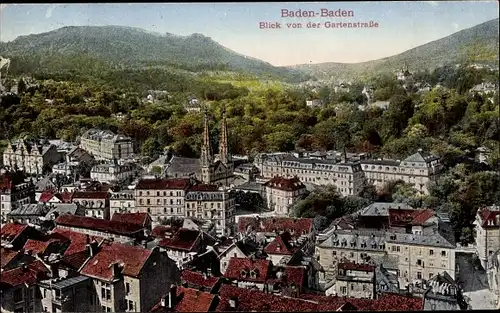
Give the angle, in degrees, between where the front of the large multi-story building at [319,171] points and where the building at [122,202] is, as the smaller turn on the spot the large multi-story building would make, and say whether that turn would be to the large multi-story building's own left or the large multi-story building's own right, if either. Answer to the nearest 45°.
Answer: approximately 45° to the large multi-story building's own right

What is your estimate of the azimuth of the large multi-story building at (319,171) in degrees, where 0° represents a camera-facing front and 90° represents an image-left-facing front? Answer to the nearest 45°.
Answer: approximately 45°

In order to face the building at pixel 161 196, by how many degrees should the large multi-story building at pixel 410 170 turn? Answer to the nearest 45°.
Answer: approximately 45° to its right

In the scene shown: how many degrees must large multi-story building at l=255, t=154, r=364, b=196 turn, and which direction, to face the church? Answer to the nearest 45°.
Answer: approximately 45° to its right

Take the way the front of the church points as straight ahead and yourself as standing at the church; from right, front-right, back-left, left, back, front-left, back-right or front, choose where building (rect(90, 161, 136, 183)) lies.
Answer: back-right
